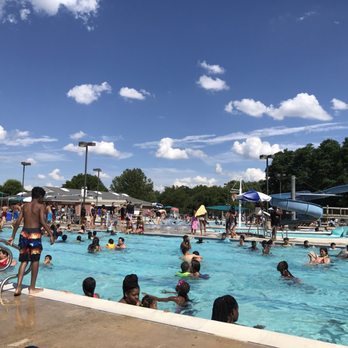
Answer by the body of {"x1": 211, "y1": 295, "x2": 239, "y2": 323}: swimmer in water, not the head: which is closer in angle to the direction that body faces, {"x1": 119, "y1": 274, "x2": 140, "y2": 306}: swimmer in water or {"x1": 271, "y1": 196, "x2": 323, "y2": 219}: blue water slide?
the blue water slide

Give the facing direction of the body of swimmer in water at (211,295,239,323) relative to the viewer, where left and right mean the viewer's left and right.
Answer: facing away from the viewer and to the right of the viewer

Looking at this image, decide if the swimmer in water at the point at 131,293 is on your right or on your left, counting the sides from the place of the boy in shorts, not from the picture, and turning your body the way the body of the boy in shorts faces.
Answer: on your right

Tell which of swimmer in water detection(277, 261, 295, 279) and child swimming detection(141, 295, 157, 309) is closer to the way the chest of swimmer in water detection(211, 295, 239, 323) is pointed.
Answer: the swimmer in water

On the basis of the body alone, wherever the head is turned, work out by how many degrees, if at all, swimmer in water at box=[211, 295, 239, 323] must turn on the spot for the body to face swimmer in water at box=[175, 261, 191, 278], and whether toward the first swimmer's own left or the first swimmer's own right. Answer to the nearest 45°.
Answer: approximately 45° to the first swimmer's own left

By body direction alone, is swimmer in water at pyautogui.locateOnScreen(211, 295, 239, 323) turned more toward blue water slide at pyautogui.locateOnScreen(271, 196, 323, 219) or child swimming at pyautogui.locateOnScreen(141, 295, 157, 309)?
the blue water slide

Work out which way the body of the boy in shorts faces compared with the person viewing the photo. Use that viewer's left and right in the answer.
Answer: facing away from the viewer and to the right of the viewer

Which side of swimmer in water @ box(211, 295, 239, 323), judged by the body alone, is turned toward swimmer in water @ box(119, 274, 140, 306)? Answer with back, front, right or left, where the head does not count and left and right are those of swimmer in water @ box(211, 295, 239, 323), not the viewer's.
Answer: left

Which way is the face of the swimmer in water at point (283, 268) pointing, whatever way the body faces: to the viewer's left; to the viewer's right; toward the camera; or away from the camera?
away from the camera

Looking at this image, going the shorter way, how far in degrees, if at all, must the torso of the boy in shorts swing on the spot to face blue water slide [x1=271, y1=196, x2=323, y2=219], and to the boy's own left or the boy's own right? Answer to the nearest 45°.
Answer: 0° — they already face it
